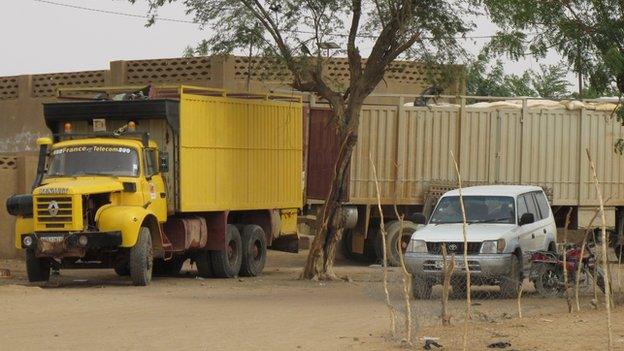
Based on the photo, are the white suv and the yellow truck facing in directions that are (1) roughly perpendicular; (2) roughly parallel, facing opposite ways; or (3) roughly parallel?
roughly parallel

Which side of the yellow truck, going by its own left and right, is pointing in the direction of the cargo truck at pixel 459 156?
back

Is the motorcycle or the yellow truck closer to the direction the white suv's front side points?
the yellow truck

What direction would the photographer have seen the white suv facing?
facing the viewer and to the left of the viewer

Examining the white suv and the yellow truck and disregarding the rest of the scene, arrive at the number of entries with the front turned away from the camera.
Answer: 0

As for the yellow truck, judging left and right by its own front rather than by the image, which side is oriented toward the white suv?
left

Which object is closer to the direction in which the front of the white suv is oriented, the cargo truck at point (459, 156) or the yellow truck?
the yellow truck
